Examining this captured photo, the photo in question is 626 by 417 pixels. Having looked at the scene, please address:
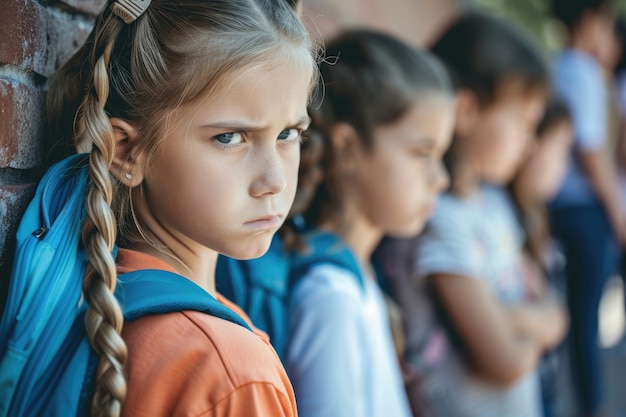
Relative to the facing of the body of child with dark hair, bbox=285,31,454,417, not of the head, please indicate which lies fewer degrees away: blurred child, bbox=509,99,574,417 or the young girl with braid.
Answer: the blurred child

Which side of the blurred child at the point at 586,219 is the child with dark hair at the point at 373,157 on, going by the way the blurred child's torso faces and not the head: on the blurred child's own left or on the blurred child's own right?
on the blurred child's own right

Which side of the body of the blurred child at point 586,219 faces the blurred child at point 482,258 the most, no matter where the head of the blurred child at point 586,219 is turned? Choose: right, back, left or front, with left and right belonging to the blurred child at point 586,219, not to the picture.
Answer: right

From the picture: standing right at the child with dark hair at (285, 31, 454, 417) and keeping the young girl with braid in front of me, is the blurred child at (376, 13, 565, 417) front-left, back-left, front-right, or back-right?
back-left

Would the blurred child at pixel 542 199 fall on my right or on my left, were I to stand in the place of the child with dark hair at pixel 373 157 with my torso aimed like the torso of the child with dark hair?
on my left

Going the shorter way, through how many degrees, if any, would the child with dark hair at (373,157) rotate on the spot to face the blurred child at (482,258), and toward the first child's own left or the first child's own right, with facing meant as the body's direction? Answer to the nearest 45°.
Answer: approximately 45° to the first child's own left

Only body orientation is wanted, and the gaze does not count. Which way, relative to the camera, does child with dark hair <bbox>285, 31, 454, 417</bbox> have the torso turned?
to the viewer's right

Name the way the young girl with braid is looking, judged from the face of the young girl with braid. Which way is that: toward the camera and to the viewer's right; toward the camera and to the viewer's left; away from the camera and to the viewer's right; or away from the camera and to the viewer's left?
toward the camera and to the viewer's right
